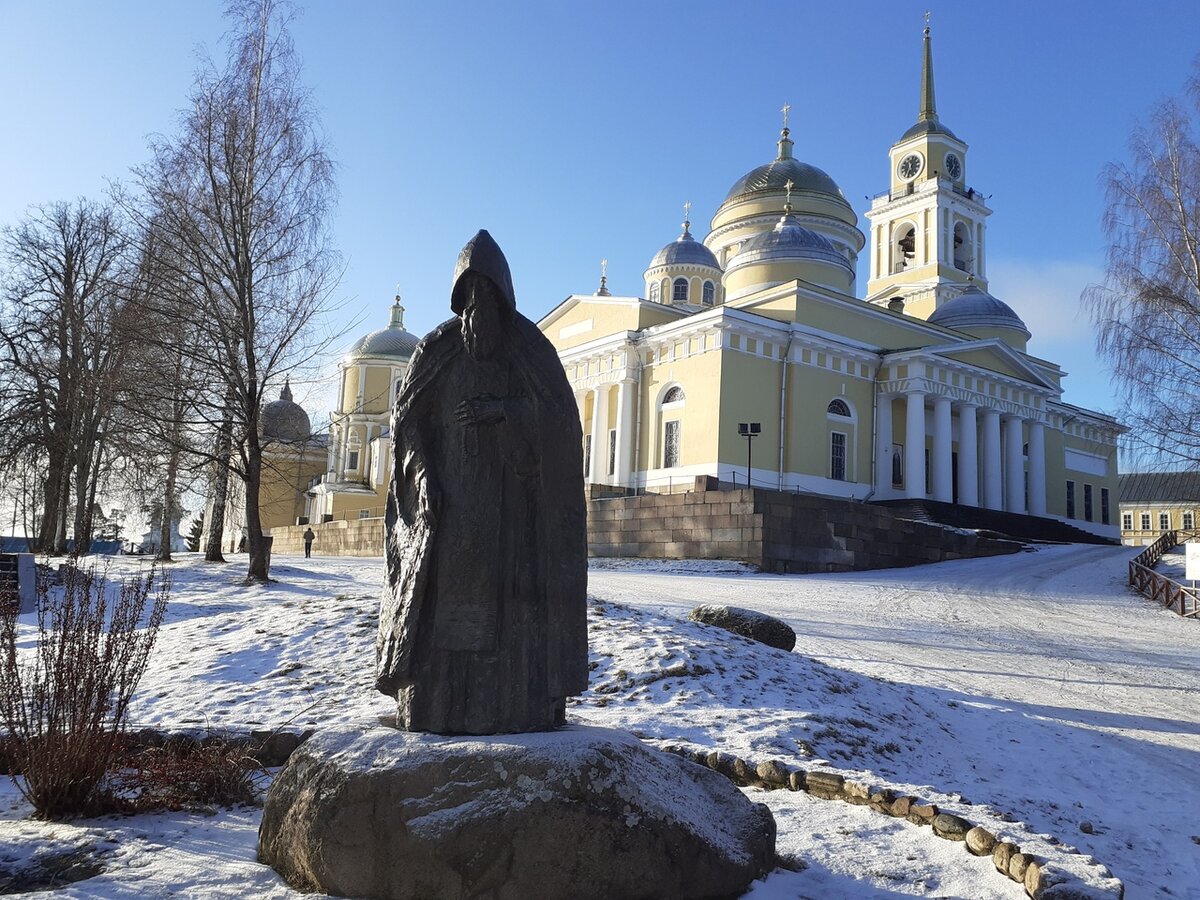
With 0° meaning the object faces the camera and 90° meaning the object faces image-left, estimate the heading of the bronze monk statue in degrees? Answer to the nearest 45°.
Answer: approximately 0°

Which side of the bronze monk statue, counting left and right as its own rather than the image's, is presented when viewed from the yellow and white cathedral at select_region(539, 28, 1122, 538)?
back

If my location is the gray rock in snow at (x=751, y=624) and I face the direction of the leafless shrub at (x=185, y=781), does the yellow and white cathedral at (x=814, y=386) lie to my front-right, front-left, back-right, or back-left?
back-right

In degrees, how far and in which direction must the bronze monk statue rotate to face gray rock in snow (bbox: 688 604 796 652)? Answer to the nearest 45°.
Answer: approximately 135° to its left

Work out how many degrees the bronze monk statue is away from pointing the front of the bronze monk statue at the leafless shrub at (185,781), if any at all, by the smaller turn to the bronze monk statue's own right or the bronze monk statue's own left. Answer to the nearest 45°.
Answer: approximately 135° to the bronze monk statue's own right

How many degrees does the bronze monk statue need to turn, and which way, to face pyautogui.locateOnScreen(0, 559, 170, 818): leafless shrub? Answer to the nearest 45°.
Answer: approximately 135° to its right
